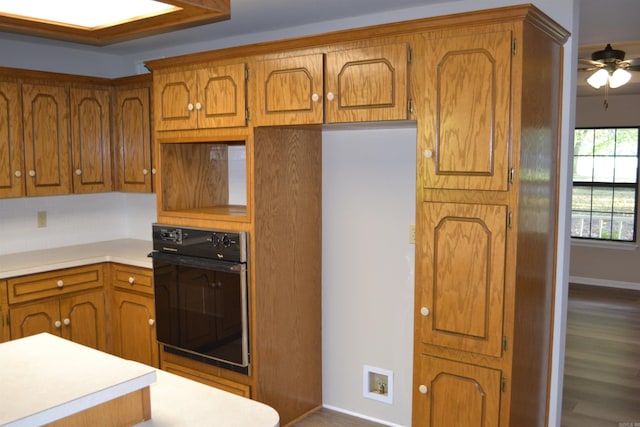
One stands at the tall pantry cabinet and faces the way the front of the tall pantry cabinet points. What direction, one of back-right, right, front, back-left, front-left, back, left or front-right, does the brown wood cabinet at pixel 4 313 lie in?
front-right

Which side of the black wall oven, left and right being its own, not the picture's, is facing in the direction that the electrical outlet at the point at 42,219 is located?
right

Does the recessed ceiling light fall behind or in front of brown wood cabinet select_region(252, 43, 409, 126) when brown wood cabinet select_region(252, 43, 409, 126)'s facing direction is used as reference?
in front

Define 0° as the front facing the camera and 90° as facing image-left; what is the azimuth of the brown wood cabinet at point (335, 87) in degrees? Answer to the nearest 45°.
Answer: approximately 45°

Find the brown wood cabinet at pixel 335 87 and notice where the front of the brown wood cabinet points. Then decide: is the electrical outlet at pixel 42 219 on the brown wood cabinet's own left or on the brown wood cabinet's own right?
on the brown wood cabinet's own right

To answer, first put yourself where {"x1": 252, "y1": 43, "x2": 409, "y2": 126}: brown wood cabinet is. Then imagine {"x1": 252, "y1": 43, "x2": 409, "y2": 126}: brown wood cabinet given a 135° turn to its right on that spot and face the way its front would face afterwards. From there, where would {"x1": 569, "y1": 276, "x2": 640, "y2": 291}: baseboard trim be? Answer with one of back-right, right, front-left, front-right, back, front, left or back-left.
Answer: front-right

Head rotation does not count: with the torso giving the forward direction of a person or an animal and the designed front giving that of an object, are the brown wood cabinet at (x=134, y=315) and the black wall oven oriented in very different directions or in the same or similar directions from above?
same or similar directions

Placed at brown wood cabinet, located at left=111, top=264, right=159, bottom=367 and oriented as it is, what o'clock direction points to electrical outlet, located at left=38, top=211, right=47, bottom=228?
The electrical outlet is roughly at 3 o'clock from the brown wood cabinet.

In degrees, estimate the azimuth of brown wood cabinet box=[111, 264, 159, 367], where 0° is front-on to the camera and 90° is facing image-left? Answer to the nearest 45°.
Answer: approximately 45°

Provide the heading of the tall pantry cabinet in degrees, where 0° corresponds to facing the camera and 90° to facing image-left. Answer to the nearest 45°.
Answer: approximately 45°

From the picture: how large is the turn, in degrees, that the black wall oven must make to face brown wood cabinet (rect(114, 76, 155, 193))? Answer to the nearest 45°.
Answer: approximately 90° to its right

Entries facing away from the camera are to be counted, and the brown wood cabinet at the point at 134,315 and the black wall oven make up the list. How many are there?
0

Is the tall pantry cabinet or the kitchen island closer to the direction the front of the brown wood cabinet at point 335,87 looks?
the kitchen island

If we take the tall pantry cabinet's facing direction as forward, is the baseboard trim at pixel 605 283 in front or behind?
behind

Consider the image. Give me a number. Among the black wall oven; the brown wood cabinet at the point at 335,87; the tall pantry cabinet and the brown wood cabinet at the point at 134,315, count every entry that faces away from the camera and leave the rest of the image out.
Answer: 0
